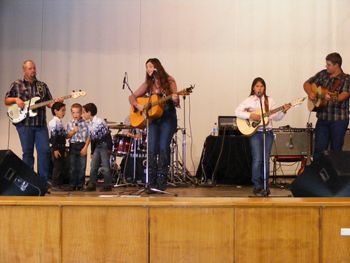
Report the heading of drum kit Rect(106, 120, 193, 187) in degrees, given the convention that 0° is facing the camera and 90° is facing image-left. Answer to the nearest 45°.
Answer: approximately 0°

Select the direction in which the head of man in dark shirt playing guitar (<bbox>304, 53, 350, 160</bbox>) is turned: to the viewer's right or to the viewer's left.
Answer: to the viewer's left

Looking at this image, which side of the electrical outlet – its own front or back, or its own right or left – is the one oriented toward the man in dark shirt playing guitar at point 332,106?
back

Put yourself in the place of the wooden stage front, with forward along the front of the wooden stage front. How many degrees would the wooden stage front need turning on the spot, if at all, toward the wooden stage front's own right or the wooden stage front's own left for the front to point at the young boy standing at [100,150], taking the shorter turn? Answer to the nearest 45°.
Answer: approximately 180°

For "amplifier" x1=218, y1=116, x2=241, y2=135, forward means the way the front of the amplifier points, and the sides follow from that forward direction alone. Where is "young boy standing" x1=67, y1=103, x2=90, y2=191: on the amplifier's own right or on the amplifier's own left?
on the amplifier's own right
